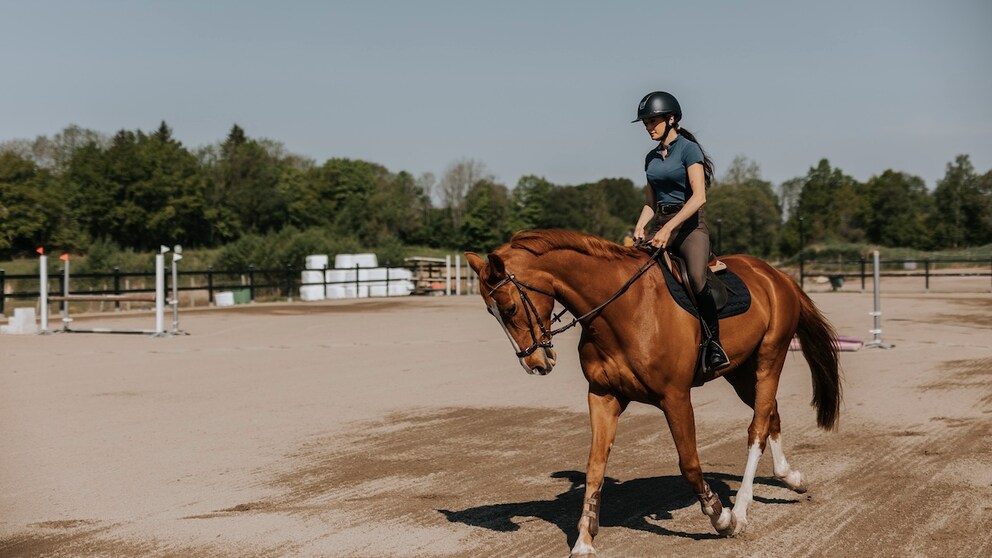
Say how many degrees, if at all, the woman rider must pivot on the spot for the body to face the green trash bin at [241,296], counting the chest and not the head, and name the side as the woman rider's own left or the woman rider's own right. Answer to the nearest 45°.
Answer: approximately 90° to the woman rider's own right

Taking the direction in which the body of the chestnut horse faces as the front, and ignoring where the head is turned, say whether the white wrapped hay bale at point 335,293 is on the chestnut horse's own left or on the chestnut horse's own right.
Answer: on the chestnut horse's own right

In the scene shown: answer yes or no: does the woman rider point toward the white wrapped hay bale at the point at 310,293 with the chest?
no

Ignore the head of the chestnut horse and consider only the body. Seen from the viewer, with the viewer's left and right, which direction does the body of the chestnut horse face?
facing the viewer and to the left of the viewer

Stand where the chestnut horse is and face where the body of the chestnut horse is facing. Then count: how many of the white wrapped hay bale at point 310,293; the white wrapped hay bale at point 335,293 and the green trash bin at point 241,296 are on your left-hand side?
0

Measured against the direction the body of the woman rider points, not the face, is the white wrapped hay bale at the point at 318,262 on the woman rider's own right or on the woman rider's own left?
on the woman rider's own right

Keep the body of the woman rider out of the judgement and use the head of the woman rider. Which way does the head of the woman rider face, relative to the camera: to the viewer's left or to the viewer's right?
to the viewer's left

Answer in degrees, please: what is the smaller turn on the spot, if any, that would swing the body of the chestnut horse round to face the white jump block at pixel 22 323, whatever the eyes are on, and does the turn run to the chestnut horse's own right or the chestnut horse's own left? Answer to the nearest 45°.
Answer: approximately 90° to the chestnut horse's own right

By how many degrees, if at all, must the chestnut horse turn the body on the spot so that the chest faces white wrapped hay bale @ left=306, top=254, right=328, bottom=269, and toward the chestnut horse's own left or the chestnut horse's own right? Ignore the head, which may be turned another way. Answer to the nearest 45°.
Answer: approximately 90° to the chestnut horse's own right
